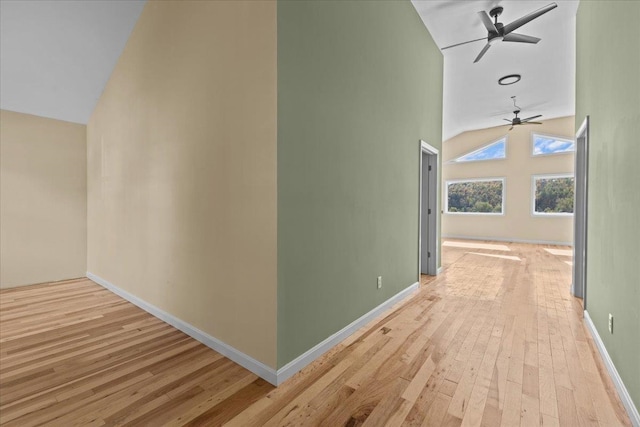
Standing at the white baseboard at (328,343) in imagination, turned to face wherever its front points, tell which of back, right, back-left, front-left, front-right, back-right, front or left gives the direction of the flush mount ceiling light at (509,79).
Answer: left

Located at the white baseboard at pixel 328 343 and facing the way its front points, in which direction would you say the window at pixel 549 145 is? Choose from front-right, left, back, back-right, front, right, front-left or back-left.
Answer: left

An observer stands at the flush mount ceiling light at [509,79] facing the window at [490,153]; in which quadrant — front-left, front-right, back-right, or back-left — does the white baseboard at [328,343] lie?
back-left

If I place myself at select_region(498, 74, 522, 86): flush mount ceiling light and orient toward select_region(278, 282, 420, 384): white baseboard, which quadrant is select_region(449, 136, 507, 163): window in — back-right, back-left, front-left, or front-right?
back-right

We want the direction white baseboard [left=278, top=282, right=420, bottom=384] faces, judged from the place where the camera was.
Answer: facing the viewer and to the right of the viewer

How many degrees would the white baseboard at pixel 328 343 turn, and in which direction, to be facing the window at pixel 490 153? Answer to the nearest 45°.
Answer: approximately 90° to its left
